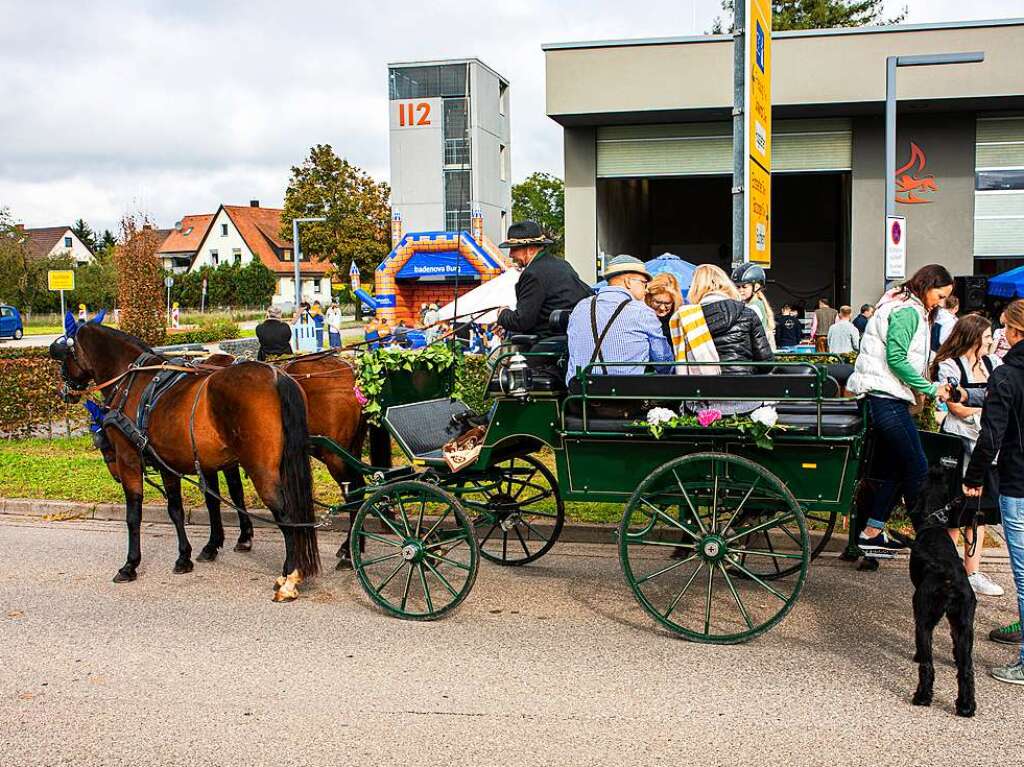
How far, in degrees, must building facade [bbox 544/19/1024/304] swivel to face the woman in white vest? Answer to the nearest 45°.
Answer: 0° — it already faces them

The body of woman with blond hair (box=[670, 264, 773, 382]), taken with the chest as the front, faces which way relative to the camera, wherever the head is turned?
away from the camera

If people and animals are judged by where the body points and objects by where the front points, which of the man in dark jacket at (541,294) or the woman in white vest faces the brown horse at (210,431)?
the man in dark jacket

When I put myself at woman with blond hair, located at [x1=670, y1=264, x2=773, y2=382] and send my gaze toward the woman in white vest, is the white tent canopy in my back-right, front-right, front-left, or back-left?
back-left

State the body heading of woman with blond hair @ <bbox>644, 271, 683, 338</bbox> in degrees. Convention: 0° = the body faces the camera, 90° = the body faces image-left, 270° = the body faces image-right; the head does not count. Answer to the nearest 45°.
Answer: approximately 0°

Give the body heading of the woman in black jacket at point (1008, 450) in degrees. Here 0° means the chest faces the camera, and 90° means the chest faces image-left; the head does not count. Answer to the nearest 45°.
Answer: approximately 90°

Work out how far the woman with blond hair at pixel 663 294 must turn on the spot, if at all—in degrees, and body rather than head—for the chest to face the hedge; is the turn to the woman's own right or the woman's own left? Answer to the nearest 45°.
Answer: approximately 135° to the woman's own right

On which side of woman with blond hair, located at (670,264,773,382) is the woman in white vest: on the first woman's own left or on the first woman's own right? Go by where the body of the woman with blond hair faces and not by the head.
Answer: on the first woman's own right

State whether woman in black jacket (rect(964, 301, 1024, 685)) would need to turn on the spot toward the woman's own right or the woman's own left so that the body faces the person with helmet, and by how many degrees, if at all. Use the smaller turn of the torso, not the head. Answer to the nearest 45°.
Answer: approximately 45° to the woman's own right

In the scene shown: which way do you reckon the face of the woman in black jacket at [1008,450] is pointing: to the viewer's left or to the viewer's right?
to the viewer's left

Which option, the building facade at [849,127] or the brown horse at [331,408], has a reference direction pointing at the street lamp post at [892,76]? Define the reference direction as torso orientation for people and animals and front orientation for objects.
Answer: the building facade

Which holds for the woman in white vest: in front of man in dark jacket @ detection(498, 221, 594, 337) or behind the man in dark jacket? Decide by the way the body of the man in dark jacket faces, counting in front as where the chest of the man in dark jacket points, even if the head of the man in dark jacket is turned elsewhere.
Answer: behind

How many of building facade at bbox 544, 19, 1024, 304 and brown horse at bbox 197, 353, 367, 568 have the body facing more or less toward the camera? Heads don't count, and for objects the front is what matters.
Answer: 1

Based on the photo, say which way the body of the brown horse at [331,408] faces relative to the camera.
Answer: to the viewer's left

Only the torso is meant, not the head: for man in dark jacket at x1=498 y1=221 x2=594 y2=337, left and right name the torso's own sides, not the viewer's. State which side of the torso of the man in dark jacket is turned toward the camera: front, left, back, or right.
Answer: left
